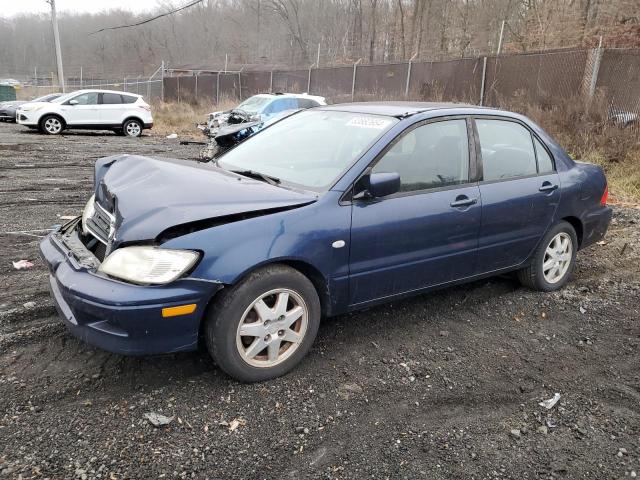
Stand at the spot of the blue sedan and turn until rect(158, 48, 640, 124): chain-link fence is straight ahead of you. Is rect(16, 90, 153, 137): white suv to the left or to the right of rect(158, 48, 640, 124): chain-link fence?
left

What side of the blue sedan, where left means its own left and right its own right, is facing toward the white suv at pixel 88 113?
right

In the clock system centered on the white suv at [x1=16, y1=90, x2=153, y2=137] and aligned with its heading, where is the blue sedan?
The blue sedan is roughly at 9 o'clock from the white suv.

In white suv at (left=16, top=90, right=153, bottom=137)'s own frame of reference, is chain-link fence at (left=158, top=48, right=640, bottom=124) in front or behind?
behind

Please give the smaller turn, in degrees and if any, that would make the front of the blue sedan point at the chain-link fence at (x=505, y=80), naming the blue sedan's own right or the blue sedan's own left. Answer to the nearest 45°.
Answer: approximately 135° to the blue sedan's own right

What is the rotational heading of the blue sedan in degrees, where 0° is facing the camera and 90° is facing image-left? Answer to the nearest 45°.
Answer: approximately 45°

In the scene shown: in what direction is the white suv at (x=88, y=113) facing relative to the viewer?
to the viewer's left

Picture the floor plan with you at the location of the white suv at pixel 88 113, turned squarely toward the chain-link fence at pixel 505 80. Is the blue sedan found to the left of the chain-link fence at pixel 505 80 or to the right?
right
